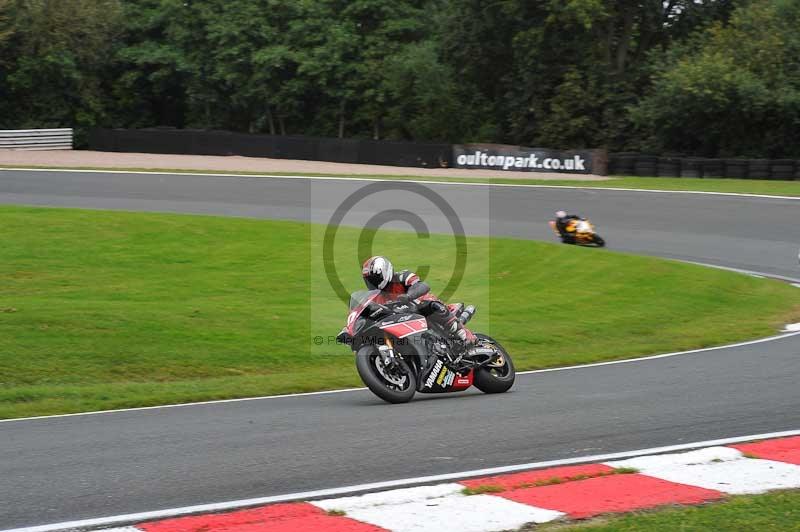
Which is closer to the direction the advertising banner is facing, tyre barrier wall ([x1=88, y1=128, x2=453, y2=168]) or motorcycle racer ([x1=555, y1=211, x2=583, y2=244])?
the motorcycle racer

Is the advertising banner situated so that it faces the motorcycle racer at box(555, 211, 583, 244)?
yes

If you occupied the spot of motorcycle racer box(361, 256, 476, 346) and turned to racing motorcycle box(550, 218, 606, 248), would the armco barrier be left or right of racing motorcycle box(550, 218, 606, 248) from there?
left

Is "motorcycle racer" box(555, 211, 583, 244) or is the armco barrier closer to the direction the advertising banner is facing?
the motorcycle racer

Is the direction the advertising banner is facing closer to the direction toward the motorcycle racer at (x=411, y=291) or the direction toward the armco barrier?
the motorcycle racer

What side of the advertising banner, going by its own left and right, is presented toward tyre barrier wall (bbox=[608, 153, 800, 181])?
left

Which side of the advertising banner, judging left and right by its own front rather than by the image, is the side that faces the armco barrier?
right

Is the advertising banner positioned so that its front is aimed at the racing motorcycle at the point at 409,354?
yes

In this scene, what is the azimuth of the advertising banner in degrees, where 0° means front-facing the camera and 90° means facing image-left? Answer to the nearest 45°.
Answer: approximately 0°

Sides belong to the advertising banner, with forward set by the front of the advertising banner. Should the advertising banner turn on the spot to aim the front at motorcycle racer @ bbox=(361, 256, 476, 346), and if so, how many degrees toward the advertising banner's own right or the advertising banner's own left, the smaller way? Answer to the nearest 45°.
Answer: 0° — it already faces them

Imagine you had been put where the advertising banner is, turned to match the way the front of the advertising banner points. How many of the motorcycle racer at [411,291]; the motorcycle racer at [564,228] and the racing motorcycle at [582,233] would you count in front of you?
3

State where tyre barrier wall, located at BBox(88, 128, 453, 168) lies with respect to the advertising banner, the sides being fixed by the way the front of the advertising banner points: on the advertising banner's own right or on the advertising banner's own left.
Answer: on the advertising banner's own right
